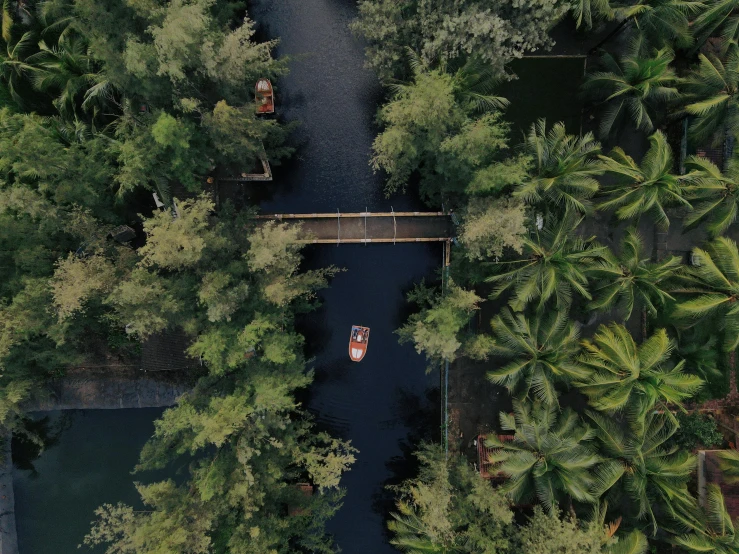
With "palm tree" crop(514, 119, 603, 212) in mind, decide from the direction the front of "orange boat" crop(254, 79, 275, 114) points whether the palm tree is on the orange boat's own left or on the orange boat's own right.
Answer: on the orange boat's own right

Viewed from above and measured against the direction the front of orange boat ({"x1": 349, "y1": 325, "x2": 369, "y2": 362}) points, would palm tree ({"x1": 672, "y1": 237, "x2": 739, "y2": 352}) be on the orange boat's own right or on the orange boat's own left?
on the orange boat's own left

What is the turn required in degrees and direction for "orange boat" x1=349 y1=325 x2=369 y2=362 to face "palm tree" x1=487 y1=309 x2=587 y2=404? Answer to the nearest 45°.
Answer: approximately 45° to its left

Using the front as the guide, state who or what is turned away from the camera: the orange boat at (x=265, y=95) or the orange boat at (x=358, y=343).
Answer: the orange boat at (x=265, y=95)

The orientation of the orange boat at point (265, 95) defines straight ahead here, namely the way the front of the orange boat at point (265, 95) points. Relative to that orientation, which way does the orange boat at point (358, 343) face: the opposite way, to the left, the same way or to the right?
the opposite way

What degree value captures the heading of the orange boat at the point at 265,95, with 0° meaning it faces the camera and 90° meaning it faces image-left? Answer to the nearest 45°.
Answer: approximately 180°

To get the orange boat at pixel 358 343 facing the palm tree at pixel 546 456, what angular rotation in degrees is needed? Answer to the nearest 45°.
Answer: approximately 45° to its left

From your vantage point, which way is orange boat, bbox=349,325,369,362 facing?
toward the camera

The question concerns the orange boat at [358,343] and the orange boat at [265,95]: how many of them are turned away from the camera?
1
